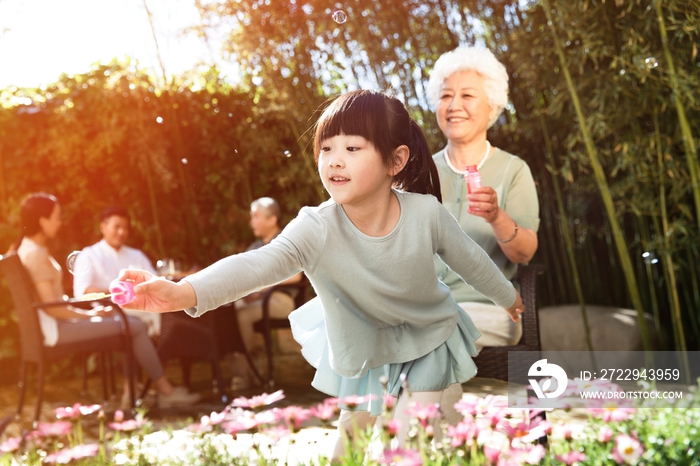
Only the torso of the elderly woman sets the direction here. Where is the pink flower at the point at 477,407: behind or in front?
in front

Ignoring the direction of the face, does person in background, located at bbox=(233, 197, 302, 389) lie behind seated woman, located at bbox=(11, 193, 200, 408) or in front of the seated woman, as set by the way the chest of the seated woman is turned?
in front

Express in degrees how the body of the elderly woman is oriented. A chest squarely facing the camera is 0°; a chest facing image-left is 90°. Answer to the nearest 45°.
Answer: approximately 45°

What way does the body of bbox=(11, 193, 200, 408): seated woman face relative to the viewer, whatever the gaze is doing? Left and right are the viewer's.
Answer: facing to the right of the viewer

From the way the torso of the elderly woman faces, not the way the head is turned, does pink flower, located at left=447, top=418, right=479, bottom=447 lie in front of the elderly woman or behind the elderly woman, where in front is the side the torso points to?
in front

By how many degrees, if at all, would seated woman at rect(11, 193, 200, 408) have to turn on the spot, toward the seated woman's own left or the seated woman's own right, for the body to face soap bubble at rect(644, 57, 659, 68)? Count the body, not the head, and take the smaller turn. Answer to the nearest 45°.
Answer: approximately 45° to the seated woman's own right

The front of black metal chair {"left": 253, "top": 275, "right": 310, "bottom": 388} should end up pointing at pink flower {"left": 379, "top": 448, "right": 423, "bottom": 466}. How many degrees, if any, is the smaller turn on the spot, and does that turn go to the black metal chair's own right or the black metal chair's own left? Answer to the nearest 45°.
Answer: approximately 90° to the black metal chair's own left

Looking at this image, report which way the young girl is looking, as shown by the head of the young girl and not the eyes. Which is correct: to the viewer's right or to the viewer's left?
to the viewer's left

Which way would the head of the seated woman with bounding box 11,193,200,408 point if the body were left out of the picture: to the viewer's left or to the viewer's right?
to the viewer's right

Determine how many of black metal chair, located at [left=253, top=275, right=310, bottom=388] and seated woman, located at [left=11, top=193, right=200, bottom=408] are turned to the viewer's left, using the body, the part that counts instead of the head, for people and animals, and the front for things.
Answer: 1

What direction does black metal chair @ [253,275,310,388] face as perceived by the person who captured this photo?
facing to the left of the viewer
